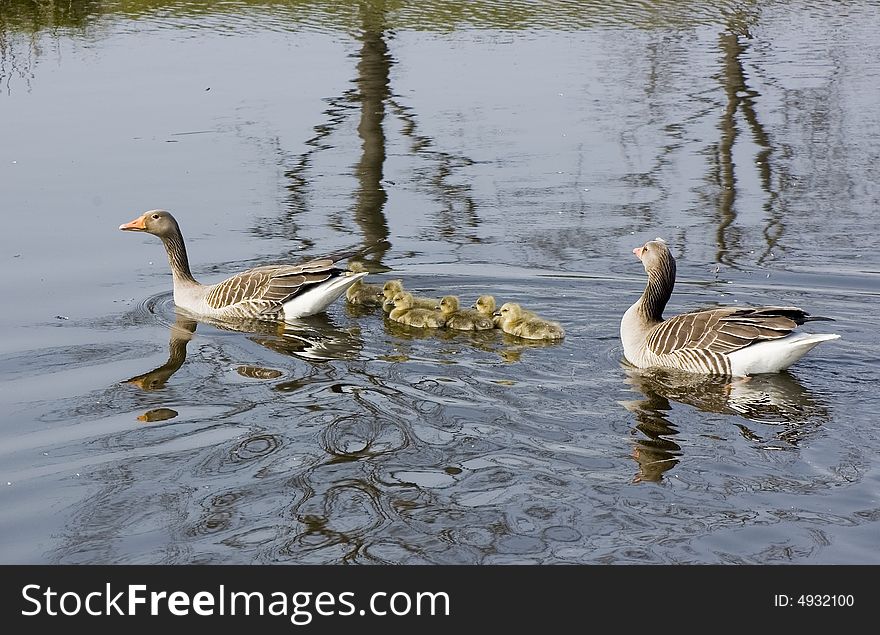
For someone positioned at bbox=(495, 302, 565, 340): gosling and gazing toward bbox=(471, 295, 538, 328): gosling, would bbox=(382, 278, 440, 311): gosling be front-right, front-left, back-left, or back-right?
front-left

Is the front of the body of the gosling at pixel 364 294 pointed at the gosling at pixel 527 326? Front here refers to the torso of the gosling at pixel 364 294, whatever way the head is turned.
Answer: no

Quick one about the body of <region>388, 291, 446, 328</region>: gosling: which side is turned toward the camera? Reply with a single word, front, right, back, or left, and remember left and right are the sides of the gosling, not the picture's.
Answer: left

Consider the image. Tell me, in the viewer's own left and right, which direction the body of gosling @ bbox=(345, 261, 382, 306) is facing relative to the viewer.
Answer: facing to the left of the viewer

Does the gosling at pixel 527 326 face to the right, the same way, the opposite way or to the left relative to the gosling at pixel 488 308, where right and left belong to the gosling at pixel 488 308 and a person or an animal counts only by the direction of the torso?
the same way

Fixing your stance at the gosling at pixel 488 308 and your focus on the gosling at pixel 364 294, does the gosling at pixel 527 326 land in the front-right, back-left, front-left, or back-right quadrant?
back-left

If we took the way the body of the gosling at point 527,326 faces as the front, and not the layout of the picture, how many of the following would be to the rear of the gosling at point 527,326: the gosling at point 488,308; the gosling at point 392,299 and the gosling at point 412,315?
0

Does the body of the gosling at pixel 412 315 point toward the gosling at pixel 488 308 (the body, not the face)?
no

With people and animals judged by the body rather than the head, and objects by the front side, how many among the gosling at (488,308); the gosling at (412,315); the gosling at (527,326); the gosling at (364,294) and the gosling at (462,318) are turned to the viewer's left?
5

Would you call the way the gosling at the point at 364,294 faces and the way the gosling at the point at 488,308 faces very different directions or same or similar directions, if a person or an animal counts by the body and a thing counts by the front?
same or similar directions

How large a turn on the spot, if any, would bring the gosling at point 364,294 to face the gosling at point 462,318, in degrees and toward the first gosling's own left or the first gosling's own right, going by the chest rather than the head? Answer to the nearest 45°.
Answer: approximately 135° to the first gosling's own left

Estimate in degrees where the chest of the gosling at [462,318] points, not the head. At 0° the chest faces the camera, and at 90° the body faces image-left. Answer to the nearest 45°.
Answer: approximately 90°

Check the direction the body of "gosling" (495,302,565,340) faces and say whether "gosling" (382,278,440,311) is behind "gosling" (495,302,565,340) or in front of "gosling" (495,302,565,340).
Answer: in front

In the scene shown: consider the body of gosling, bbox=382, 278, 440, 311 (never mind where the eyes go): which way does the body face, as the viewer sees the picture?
to the viewer's left

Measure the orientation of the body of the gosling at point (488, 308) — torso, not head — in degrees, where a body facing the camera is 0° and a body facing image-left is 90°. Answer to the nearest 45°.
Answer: approximately 90°

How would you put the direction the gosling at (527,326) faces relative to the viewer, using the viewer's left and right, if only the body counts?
facing to the left of the viewer

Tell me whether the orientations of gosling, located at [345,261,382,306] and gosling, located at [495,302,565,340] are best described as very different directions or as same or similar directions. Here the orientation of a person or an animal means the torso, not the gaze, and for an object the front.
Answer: same or similar directions

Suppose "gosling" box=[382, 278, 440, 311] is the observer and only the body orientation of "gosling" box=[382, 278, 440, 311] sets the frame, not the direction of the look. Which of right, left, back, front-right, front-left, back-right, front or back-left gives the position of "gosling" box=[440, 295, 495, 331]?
back-left
